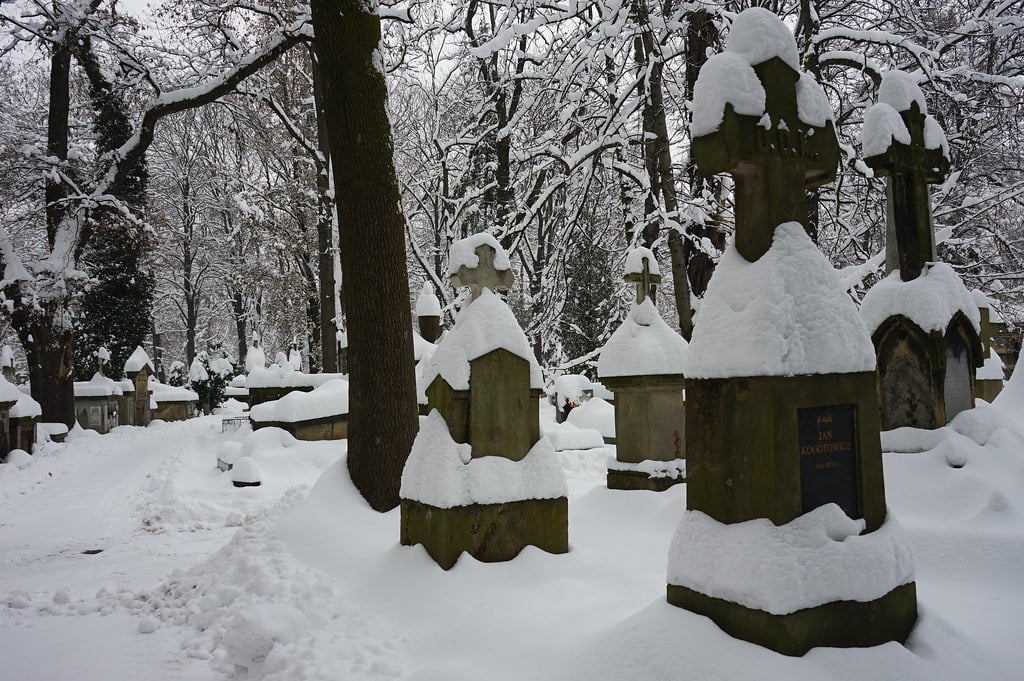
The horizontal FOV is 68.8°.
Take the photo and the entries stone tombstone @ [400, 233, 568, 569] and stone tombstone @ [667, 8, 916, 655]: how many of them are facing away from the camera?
0

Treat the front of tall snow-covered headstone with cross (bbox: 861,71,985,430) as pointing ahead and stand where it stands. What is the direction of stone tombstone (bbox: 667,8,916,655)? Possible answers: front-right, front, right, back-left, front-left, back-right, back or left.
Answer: front-right

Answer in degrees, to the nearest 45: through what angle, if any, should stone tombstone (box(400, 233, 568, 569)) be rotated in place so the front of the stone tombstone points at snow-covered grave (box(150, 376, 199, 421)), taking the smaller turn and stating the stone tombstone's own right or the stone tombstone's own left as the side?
approximately 180°

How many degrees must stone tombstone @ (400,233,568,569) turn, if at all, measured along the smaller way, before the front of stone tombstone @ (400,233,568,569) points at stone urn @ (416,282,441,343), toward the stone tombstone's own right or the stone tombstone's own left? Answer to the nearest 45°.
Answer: approximately 135° to the stone tombstone's own left

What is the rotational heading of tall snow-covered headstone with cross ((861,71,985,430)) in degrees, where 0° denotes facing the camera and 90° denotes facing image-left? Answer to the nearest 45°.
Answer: approximately 315°

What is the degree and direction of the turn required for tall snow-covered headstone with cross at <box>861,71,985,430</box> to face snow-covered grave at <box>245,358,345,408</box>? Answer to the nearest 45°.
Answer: approximately 135° to its right

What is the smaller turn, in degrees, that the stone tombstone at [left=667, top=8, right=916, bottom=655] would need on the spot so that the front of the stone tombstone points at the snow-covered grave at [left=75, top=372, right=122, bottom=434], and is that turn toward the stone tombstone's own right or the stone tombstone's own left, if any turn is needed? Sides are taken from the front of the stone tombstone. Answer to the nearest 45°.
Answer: approximately 180°

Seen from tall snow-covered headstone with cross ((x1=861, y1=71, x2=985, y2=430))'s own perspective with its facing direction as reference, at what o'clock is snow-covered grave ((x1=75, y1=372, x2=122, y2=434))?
The snow-covered grave is roughly at 5 o'clock from the tall snow-covered headstone with cross.

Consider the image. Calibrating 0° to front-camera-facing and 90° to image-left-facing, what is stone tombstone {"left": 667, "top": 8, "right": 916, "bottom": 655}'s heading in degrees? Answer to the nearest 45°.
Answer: approximately 315°

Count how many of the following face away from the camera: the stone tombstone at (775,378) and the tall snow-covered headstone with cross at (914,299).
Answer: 0

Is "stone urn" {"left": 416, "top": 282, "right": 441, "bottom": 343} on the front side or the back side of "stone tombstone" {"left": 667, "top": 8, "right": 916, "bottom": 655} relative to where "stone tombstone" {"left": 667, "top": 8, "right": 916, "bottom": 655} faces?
on the back side
